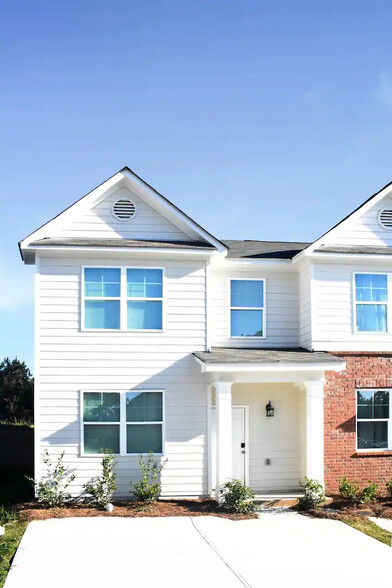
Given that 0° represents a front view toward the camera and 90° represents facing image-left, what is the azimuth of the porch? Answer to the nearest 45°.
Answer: approximately 0°

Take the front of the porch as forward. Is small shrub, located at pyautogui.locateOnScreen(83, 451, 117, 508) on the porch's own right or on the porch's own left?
on the porch's own right

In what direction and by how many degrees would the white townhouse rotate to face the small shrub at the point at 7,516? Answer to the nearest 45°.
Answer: approximately 45° to its right

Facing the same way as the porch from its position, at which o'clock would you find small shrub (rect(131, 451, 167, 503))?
The small shrub is roughly at 2 o'clock from the porch.

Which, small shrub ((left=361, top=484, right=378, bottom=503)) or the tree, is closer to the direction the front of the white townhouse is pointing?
the small shrub

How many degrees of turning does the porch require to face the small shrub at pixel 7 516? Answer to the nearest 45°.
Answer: approximately 45° to its right

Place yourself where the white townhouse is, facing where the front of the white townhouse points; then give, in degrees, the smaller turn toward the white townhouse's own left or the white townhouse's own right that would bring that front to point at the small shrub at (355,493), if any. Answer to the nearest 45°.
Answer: approximately 90° to the white townhouse's own left

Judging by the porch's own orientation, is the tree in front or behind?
behind
